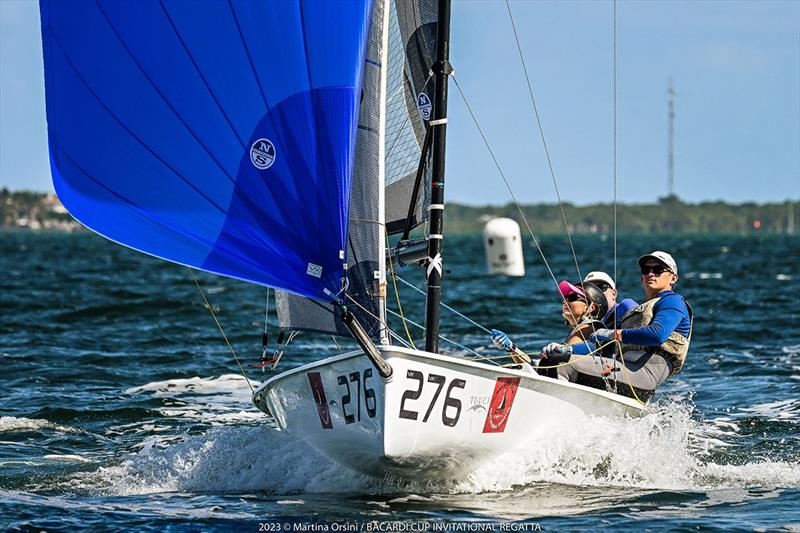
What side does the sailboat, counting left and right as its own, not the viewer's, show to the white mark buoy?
back

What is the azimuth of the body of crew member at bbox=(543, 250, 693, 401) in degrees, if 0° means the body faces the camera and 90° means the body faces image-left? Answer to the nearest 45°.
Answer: approximately 45°

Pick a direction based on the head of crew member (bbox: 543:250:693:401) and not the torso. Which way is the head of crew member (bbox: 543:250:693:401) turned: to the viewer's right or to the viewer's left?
to the viewer's left

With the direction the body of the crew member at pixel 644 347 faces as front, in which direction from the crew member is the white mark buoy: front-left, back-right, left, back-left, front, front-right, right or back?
back-right

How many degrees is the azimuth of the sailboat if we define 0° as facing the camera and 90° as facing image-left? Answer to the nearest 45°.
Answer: approximately 0°
